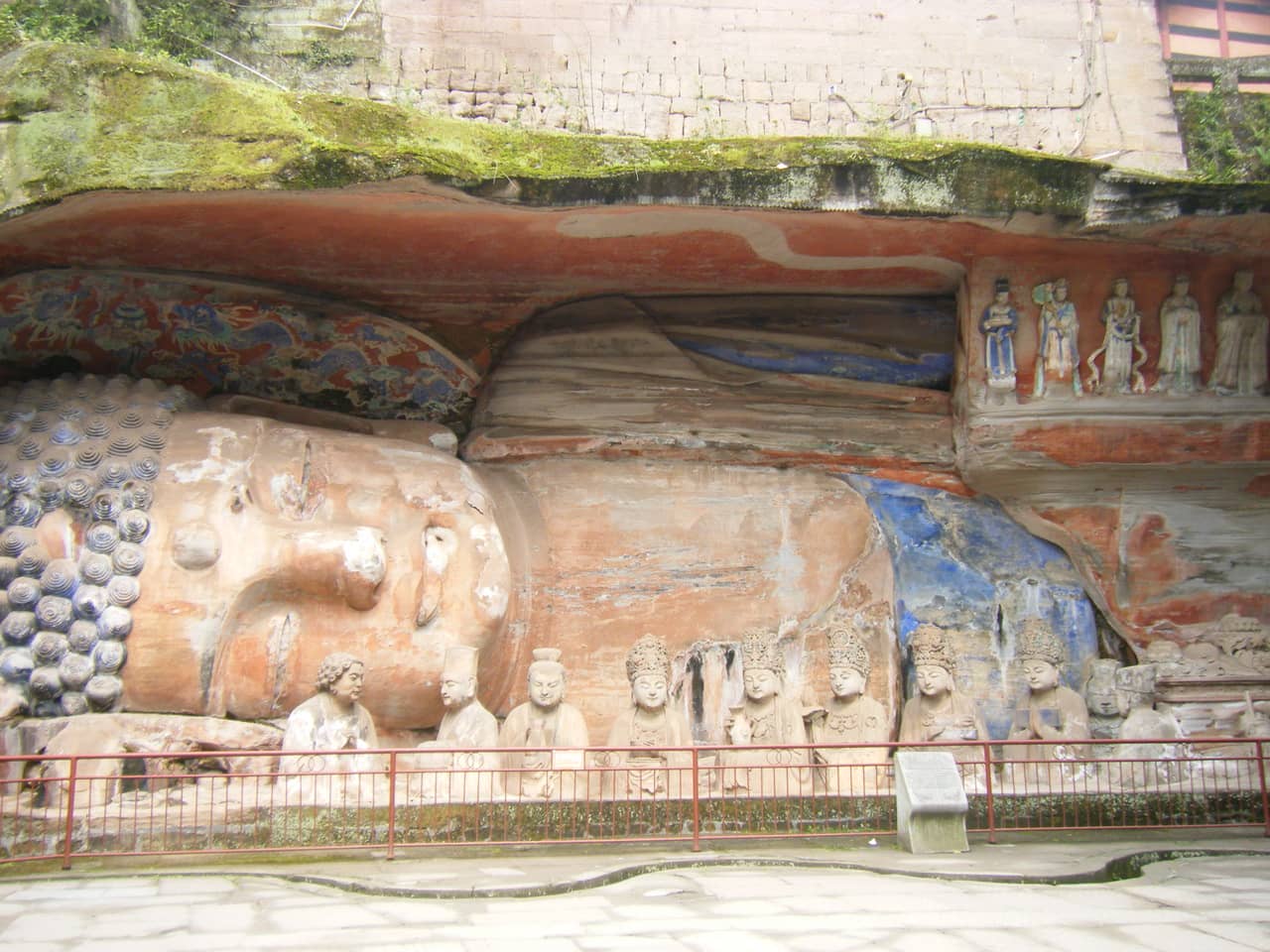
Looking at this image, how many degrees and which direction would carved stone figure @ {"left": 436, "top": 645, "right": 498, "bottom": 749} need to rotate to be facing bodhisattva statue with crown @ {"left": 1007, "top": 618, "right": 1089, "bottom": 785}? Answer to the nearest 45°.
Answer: approximately 135° to its left

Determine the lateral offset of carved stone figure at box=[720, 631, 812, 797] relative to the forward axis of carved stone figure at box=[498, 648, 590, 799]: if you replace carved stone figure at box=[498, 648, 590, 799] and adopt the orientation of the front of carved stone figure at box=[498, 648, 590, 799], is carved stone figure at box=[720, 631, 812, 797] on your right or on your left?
on your left

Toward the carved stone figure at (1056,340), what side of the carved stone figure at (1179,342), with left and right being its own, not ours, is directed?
right

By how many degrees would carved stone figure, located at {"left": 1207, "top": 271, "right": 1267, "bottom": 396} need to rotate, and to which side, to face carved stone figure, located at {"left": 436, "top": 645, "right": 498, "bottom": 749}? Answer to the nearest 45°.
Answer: approximately 45° to its right

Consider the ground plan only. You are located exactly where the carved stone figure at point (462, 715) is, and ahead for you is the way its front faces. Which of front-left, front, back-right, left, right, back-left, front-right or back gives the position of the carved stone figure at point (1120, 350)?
back-left

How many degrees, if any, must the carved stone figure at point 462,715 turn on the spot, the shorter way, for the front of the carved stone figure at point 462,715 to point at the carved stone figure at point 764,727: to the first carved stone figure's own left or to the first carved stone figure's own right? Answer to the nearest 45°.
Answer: approximately 135° to the first carved stone figure's own left

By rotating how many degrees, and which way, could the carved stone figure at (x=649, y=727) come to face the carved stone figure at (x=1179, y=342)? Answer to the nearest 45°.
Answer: approximately 90° to its left

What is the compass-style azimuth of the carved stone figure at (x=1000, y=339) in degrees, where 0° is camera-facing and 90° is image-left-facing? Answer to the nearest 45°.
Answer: approximately 0°
